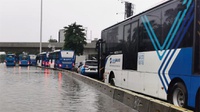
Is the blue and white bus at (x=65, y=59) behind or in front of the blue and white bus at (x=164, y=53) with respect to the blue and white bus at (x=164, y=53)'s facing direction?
in front

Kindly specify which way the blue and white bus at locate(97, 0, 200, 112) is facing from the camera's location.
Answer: facing away from the viewer and to the left of the viewer
